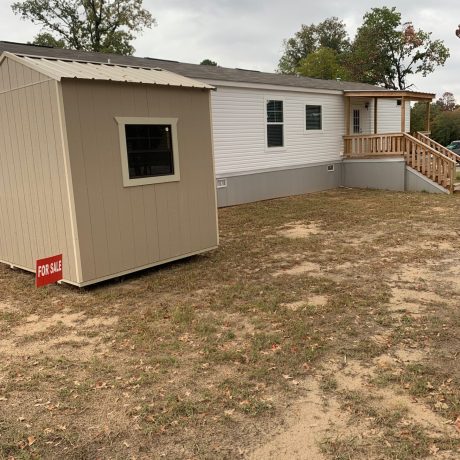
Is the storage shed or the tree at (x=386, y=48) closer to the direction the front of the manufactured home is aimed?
the storage shed

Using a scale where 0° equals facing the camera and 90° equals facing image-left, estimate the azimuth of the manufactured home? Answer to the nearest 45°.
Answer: approximately 315°

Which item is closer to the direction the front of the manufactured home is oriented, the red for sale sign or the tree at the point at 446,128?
the red for sale sign

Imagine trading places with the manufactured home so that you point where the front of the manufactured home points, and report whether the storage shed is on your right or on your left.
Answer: on your right

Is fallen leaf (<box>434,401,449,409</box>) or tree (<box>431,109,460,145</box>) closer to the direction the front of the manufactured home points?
the fallen leaf

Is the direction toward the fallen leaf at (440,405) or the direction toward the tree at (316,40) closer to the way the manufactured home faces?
the fallen leaf

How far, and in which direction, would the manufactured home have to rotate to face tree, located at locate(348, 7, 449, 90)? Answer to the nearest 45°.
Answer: approximately 90° to its left

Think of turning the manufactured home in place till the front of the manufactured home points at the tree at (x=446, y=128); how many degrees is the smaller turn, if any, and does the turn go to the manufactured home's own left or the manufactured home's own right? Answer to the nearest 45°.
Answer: approximately 90° to the manufactured home's own left

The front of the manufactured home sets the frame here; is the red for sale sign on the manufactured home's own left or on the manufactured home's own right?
on the manufactured home's own right

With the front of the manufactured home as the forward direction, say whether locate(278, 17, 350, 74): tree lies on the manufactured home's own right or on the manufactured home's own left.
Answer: on the manufactured home's own left
